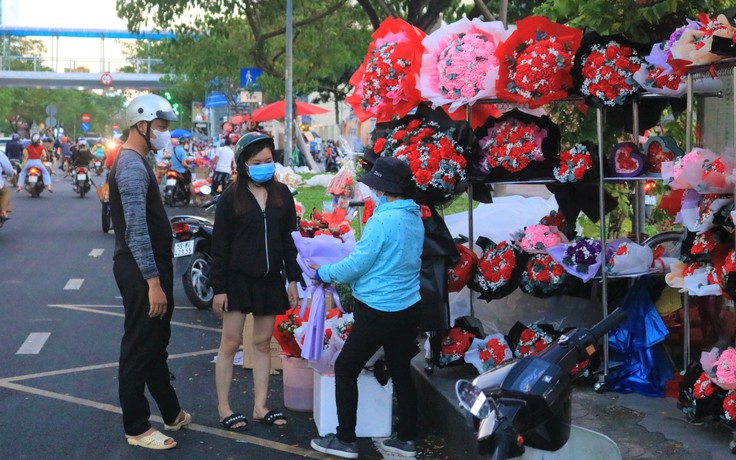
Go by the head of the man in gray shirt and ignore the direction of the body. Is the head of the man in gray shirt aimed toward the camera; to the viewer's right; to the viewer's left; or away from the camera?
to the viewer's right

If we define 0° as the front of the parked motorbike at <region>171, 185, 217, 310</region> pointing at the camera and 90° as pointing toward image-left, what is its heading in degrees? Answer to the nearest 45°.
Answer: approximately 225°

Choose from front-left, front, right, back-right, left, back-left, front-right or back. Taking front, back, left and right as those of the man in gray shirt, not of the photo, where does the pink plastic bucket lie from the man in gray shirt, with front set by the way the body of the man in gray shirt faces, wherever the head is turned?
front-left

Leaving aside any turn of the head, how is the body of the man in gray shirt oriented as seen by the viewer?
to the viewer's right

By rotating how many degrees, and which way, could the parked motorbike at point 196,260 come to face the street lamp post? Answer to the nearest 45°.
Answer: approximately 45° to its left

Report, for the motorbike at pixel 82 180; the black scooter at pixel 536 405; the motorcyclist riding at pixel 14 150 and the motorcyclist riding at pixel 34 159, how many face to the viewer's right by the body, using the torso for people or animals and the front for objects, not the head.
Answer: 0

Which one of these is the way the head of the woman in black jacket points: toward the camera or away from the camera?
toward the camera

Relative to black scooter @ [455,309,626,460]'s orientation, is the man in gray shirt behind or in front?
in front

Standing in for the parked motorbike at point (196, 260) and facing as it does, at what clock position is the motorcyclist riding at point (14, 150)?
The motorcyclist riding is roughly at 10 o'clock from the parked motorbike.
